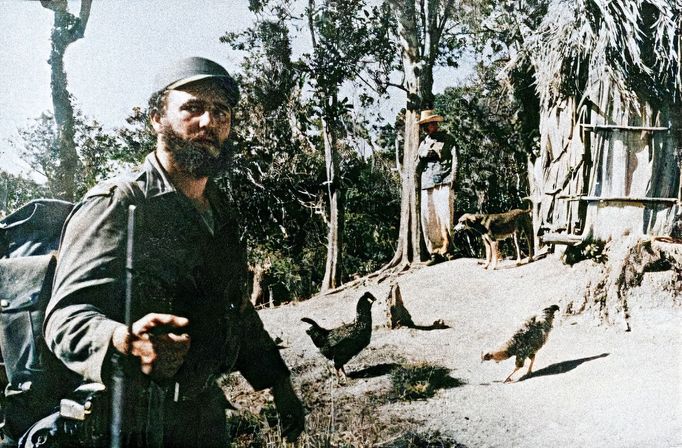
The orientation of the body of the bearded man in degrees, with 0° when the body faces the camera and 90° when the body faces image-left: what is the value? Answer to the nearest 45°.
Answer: approximately 315°

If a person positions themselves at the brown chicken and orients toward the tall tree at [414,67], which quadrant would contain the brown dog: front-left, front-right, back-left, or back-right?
front-right

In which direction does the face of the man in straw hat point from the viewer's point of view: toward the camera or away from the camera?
toward the camera

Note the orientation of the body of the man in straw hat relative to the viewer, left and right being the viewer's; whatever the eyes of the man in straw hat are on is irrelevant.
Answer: facing the viewer and to the left of the viewer

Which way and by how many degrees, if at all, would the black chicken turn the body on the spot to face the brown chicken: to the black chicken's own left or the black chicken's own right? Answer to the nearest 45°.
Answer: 0° — it already faces it

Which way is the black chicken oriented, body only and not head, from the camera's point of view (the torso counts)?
to the viewer's right
